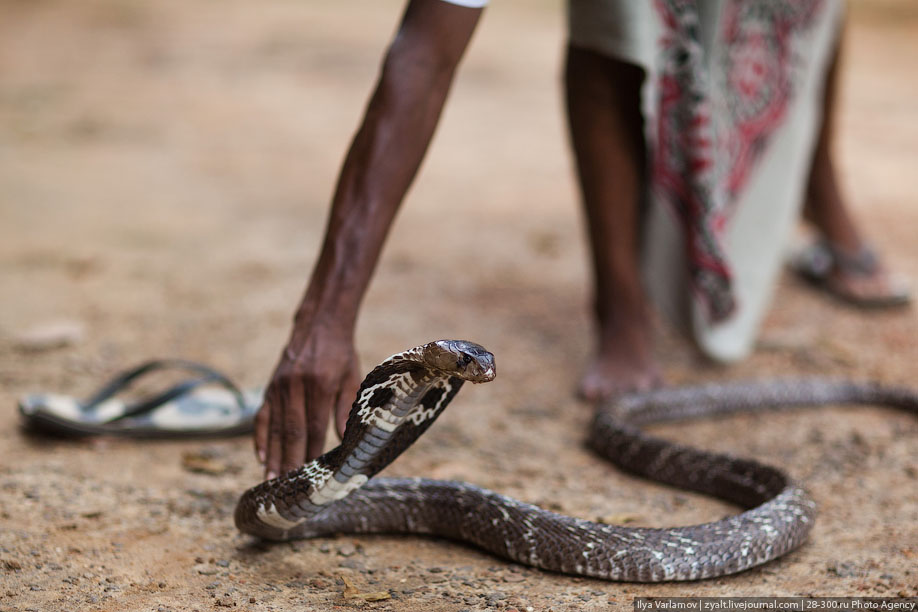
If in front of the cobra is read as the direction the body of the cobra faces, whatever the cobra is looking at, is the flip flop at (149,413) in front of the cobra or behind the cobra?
behind
